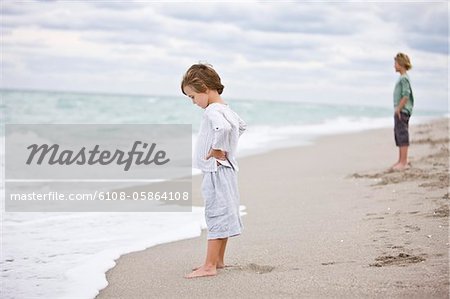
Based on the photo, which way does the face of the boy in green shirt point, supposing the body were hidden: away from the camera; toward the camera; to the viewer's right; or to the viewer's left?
to the viewer's left

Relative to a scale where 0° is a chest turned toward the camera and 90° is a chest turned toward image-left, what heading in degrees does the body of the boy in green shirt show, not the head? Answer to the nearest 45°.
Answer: approximately 90°
